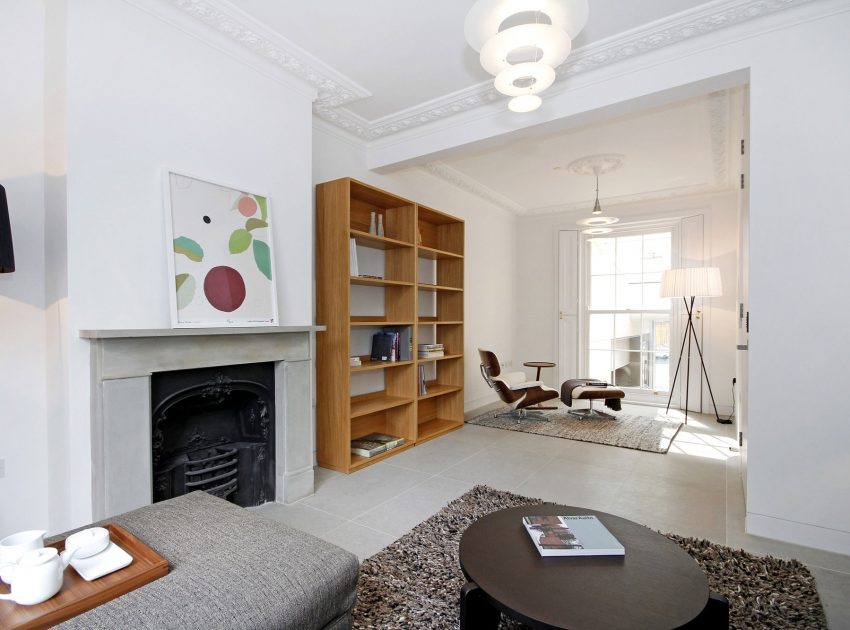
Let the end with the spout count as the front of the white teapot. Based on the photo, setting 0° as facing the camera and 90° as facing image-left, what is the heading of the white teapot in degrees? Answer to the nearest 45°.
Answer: approximately 270°

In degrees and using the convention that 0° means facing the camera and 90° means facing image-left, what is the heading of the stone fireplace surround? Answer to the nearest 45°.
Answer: approximately 315°

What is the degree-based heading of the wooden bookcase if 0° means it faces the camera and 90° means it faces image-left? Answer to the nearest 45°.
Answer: approximately 315°

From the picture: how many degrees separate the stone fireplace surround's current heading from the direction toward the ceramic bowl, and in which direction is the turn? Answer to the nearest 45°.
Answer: approximately 45° to its right

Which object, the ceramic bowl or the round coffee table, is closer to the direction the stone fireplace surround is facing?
the round coffee table

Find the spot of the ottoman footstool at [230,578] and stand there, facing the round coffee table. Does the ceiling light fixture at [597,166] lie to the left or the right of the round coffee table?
left

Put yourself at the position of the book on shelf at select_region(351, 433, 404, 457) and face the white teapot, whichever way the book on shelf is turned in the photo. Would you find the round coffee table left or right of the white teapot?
left
